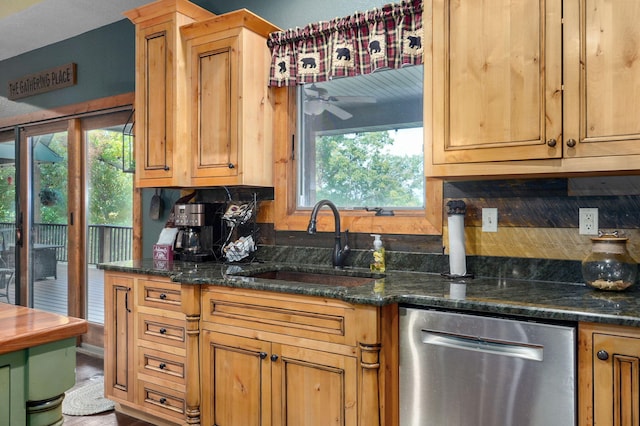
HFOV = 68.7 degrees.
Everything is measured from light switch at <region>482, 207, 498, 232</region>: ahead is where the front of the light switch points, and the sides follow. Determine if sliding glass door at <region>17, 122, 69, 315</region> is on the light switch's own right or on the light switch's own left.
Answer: on the light switch's own right

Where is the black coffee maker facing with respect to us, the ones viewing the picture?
facing the viewer and to the left of the viewer

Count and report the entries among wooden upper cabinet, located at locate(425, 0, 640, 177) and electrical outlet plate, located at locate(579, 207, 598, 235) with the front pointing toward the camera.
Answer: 2

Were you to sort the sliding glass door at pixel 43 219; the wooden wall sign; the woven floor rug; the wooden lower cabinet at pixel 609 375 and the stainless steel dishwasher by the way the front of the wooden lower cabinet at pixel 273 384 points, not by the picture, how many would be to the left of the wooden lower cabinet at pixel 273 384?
2

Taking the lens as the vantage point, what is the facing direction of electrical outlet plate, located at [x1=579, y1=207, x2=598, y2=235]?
facing the viewer

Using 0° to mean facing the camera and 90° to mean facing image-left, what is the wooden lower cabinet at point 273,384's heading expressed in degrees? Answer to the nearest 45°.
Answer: approximately 45°

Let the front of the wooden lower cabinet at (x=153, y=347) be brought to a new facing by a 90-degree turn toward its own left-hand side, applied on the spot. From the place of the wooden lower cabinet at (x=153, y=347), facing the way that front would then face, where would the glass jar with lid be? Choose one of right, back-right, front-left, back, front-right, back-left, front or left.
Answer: front

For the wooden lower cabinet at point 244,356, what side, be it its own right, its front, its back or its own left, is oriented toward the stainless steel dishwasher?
left

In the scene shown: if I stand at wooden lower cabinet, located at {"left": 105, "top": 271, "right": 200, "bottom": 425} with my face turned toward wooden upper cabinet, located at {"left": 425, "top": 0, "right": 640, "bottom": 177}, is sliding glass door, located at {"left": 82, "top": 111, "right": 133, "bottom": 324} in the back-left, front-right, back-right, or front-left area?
back-left

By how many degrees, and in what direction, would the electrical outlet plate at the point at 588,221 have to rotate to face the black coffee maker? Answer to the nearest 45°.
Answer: approximately 90° to its right

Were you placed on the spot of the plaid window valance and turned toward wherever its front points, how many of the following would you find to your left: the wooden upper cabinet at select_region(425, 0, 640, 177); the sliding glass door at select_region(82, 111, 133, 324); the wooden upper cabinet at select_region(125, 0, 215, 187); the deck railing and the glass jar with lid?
2

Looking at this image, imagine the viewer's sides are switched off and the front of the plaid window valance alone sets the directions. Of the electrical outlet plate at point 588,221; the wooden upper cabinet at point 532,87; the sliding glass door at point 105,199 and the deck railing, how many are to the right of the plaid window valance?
2

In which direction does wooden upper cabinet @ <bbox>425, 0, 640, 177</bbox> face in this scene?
toward the camera

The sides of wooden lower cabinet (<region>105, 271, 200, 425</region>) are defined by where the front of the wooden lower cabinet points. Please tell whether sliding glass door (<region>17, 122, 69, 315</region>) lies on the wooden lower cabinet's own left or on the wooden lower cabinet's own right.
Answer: on the wooden lower cabinet's own right

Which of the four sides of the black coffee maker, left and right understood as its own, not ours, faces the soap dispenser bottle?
left

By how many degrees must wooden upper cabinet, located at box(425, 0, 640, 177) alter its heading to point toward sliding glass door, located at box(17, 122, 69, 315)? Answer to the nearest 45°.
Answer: approximately 90° to its right
